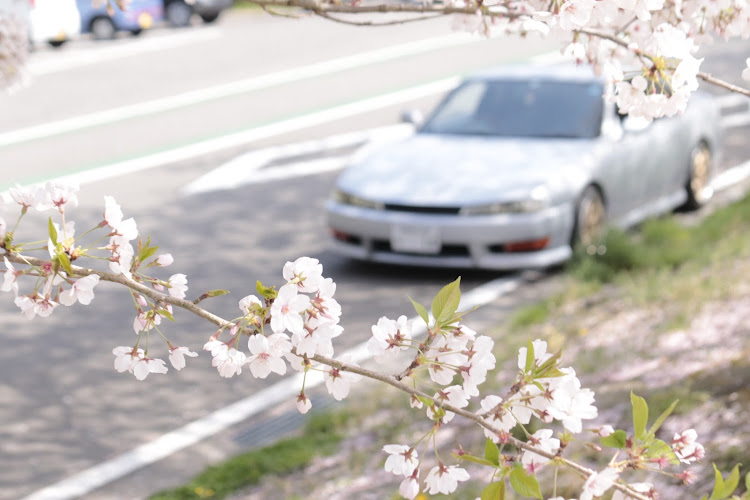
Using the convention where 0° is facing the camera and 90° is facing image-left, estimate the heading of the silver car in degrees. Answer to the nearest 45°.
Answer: approximately 45°

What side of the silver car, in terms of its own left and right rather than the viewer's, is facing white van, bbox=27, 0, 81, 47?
right
